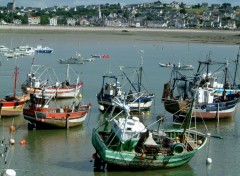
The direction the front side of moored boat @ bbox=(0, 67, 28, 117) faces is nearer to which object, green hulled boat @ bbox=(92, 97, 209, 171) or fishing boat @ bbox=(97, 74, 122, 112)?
the fishing boat
